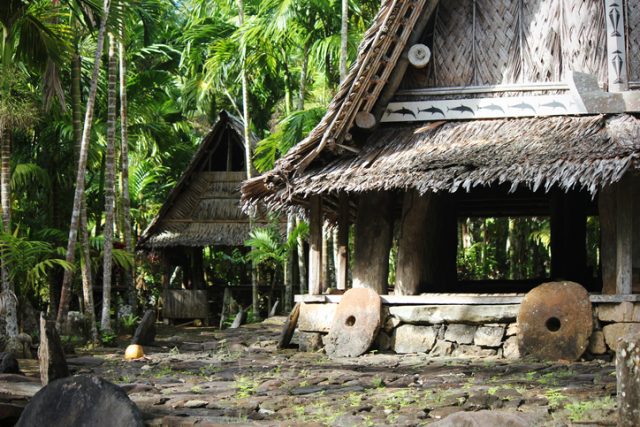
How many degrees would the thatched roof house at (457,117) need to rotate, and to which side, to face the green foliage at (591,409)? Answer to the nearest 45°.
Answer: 0° — it already faces it

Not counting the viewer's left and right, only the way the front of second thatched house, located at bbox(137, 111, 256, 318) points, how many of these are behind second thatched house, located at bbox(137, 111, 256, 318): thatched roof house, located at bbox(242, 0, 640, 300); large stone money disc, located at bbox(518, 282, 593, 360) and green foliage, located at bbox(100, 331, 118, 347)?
0

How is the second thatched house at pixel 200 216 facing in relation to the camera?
toward the camera

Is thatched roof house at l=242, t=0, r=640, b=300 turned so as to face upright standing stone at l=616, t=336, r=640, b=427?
yes

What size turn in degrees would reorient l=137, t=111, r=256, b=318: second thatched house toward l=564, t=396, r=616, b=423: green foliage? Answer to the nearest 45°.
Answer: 0° — it already faces it

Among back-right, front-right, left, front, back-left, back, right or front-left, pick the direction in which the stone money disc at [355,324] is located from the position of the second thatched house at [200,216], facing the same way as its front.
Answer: front

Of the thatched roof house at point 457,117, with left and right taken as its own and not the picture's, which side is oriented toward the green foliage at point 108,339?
right

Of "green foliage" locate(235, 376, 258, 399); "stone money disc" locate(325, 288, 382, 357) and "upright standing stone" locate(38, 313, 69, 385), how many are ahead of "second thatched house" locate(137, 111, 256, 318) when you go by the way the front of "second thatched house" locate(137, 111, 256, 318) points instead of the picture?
3

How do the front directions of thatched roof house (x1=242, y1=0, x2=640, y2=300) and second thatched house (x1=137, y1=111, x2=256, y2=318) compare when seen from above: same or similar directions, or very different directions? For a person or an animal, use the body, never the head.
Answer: same or similar directions

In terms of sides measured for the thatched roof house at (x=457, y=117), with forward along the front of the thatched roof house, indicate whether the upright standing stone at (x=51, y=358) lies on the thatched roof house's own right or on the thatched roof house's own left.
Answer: on the thatched roof house's own right
